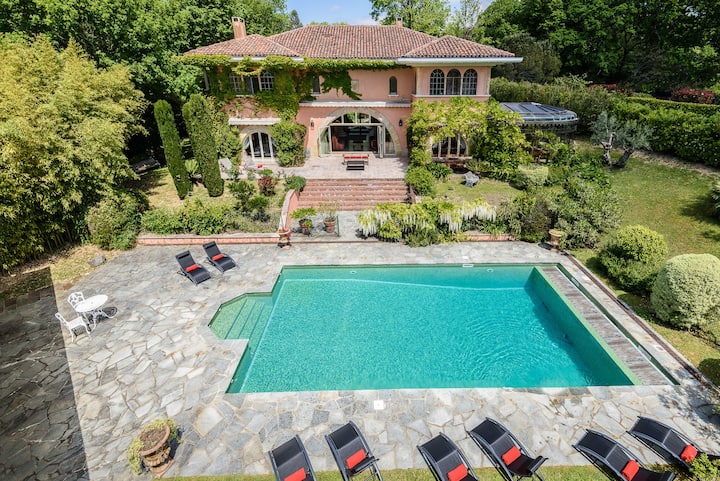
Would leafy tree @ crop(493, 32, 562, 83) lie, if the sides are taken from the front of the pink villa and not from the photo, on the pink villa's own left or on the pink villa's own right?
on the pink villa's own left

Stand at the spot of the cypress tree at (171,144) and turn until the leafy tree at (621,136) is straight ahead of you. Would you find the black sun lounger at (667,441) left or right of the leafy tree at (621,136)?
right

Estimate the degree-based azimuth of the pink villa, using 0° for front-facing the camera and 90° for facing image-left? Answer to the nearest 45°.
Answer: approximately 0°

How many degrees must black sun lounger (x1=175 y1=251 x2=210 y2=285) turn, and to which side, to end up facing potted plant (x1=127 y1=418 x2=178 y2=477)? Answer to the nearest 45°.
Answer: approximately 45° to its right

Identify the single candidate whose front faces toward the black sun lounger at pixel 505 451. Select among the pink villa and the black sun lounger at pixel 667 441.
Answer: the pink villa

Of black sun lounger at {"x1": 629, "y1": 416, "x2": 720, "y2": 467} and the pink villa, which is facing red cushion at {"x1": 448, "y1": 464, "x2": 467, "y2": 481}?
the pink villa

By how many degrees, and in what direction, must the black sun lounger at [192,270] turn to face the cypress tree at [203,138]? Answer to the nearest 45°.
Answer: approximately 135° to its left

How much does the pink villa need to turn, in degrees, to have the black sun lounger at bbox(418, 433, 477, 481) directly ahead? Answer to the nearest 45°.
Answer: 0° — it already faces it

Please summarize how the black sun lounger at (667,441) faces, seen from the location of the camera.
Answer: facing away from the viewer and to the left of the viewer
